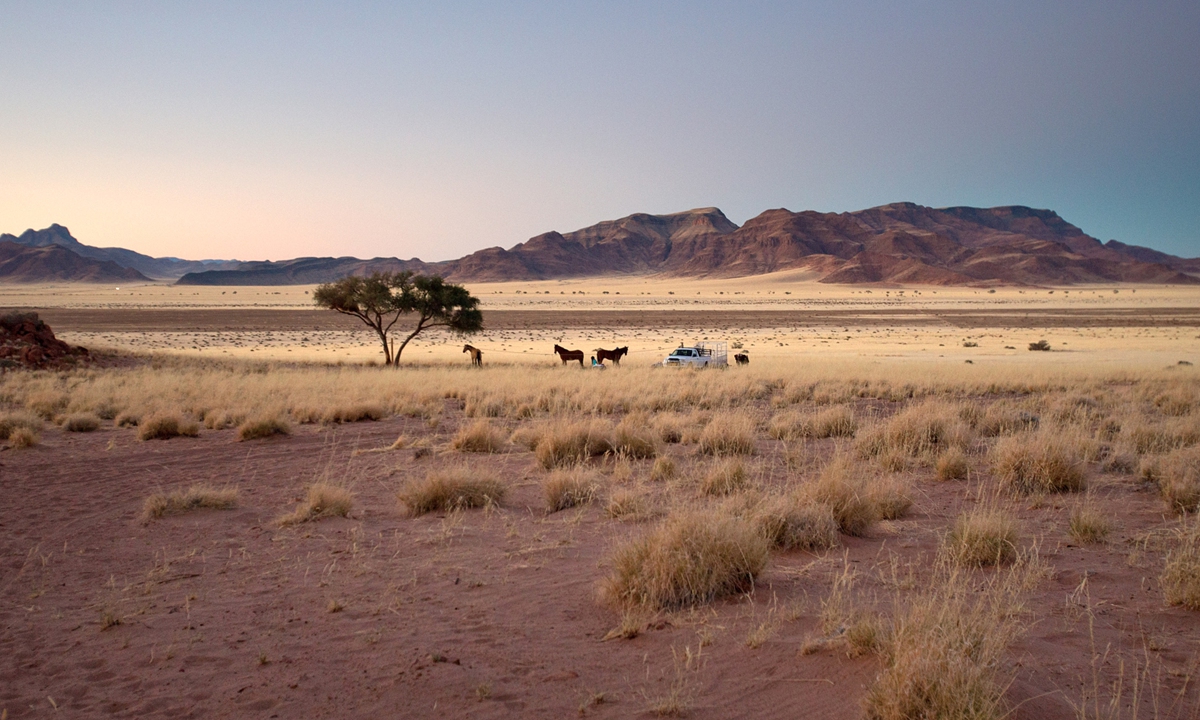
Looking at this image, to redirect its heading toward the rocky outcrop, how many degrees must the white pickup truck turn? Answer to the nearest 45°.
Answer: approximately 45° to its right

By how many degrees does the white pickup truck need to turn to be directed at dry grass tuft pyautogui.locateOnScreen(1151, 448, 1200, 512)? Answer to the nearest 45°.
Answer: approximately 45° to its left

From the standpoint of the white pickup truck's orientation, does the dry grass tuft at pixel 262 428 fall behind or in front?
in front

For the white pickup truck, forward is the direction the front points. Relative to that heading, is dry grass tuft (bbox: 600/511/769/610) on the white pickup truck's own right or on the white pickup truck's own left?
on the white pickup truck's own left

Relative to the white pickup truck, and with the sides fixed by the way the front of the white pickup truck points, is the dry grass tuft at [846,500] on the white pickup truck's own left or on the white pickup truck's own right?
on the white pickup truck's own left

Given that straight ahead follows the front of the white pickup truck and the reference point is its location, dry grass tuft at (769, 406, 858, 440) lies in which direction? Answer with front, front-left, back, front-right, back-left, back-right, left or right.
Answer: front-left

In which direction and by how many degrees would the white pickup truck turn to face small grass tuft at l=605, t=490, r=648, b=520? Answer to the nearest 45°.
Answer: approximately 45° to its left

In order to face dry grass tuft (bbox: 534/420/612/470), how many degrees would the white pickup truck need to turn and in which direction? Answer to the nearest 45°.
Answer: approximately 45° to its left

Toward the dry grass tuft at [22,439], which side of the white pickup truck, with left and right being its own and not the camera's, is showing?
front

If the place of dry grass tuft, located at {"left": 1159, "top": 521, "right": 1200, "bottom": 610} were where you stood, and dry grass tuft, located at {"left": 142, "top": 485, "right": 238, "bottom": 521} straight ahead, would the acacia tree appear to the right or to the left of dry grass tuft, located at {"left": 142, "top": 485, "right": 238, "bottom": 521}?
right

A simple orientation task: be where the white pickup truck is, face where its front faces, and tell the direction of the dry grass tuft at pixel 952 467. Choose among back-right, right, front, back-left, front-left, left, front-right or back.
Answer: front-left

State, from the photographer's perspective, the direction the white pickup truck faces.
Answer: facing the viewer and to the left of the viewer
